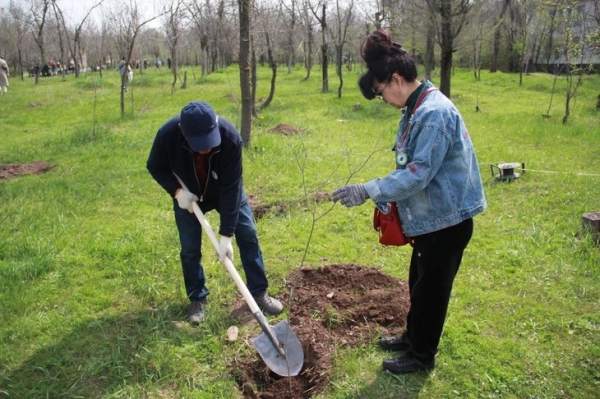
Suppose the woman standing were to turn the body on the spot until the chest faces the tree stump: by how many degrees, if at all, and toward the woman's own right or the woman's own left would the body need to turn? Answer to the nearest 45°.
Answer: approximately 135° to the woman's own right

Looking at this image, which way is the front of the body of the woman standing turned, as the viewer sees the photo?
to the viewer's left

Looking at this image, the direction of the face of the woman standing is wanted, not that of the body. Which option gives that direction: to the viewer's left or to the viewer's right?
to the viewer's left

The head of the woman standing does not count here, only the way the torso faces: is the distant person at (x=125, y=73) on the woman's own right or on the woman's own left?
on the woman's own right

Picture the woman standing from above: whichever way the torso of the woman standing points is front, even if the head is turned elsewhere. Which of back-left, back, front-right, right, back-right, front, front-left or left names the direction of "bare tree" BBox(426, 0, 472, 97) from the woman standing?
right

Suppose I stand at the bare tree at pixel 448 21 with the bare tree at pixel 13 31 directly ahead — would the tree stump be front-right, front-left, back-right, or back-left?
back-left
